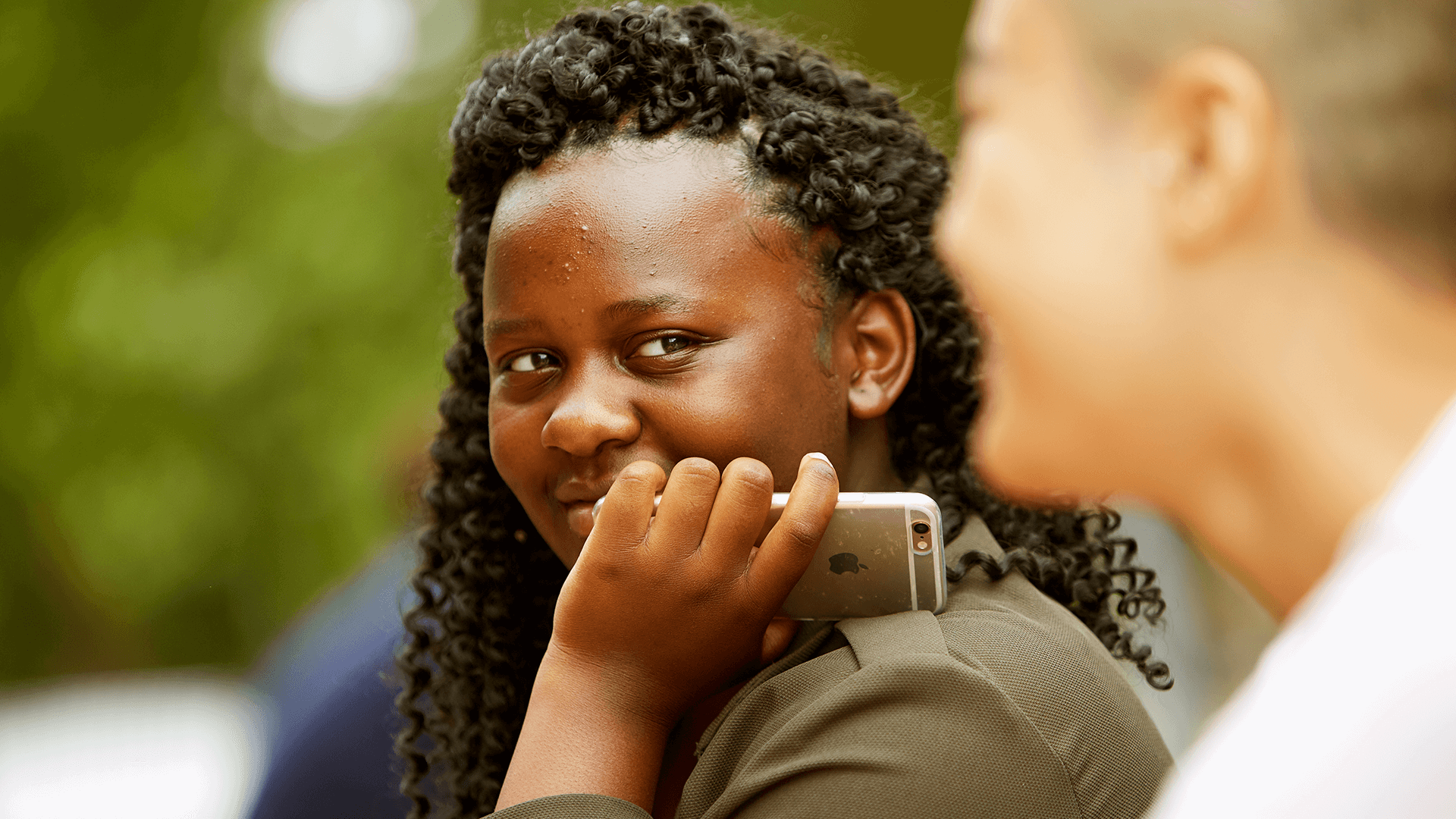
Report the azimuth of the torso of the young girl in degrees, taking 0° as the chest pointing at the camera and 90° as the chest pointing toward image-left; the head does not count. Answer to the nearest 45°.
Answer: approximately 45°

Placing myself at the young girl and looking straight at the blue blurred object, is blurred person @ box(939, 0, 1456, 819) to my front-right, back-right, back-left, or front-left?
back-left

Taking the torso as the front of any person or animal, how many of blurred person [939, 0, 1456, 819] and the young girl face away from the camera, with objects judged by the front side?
0

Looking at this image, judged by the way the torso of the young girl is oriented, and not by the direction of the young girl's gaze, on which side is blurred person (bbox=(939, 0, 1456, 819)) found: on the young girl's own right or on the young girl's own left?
on the young girl's own left

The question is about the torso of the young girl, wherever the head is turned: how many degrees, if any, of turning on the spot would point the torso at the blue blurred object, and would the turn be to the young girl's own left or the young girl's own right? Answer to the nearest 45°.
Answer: approximately 90° to the young girl's own right

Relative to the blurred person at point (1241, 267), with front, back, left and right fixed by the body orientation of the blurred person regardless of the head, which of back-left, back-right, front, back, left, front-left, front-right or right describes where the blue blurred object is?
front-right

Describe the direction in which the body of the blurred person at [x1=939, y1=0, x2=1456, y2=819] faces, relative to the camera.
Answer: to the viewer's left

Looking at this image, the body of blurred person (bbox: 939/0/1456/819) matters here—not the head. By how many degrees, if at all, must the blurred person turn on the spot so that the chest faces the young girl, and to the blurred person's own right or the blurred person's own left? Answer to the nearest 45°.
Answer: approximately 45° to the blurred person's own right

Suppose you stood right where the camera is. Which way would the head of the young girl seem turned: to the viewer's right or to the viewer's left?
to the viewer's left
